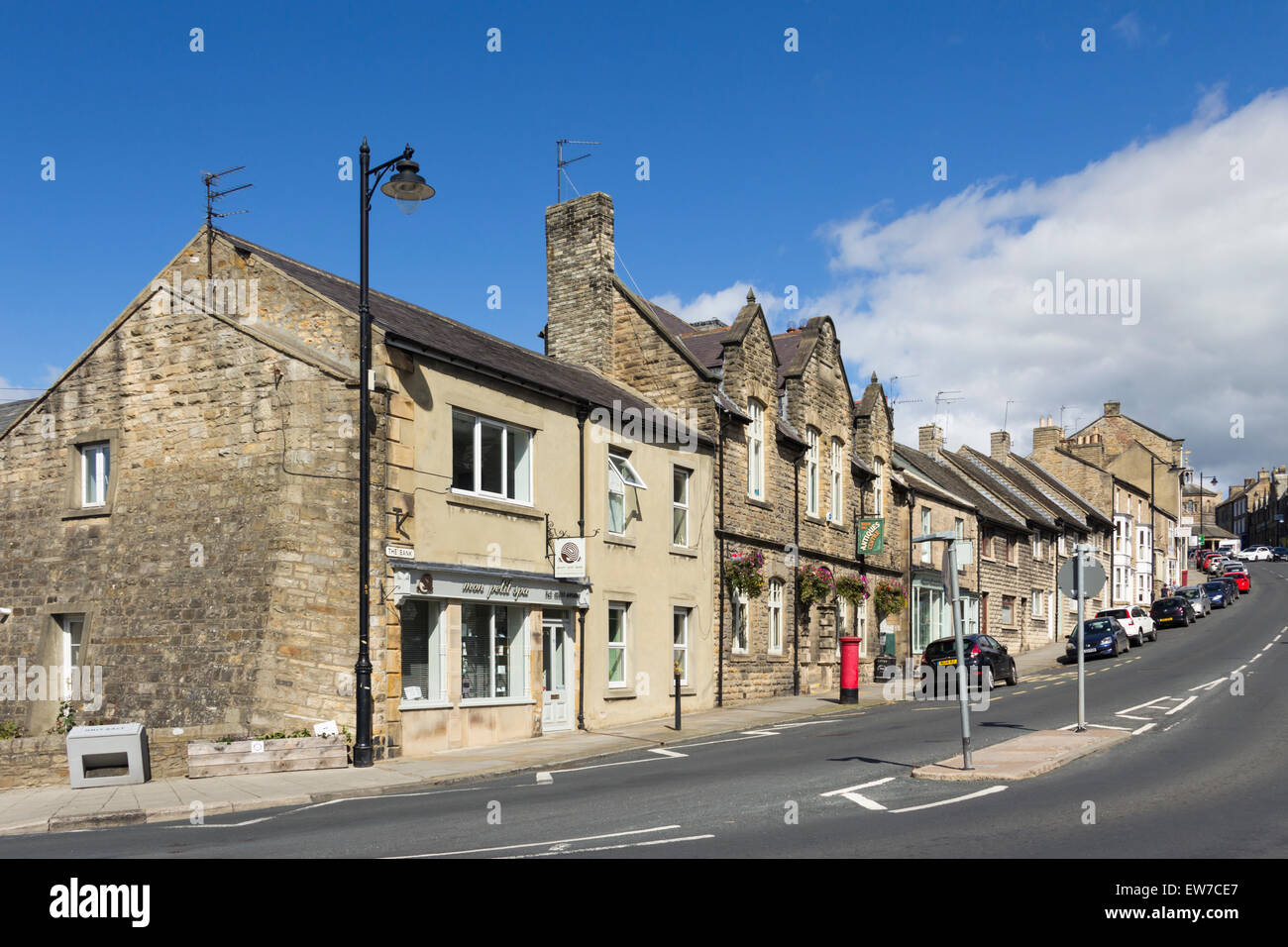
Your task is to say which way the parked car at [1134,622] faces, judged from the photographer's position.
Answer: facing away from the viewer and to the right of the viewer

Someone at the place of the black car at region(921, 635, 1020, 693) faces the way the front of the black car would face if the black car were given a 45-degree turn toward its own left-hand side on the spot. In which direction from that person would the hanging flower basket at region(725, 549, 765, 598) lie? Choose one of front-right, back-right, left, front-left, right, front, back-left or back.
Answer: back-left

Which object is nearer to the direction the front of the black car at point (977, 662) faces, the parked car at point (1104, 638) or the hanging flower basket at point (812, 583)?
the parked car

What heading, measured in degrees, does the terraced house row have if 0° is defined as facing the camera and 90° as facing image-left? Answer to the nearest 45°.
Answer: approximately 315°

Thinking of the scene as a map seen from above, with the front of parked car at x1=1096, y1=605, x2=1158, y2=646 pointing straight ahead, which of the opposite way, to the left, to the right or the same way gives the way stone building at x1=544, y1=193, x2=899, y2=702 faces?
to the right

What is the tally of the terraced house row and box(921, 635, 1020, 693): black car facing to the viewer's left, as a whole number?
0

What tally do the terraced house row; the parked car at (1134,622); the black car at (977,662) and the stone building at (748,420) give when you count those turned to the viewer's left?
0

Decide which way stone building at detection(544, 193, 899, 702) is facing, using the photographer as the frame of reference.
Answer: facing the viewer and to the right of the viewer

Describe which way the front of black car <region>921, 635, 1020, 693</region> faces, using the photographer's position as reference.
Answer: facing away from the viewer and to the right of the viewer

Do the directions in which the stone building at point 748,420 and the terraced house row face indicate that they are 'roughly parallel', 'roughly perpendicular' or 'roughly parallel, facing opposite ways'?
roughly parallel
